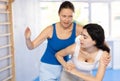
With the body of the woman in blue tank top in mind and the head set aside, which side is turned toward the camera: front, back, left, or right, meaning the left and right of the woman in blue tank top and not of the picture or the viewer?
front
